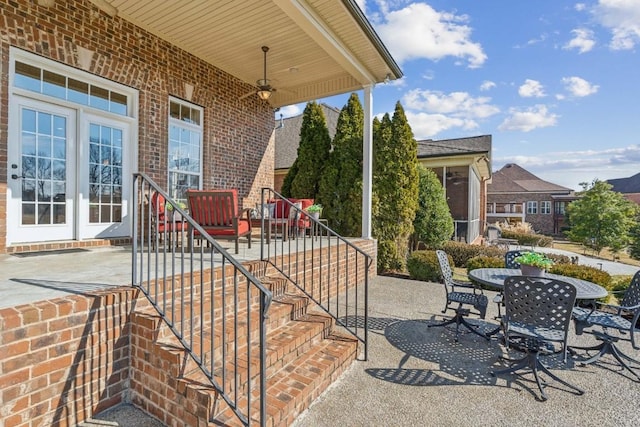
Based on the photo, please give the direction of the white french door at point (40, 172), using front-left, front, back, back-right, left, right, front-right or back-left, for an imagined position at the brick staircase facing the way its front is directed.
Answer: back

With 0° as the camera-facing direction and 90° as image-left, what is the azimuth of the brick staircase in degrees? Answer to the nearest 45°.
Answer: approximately 315°

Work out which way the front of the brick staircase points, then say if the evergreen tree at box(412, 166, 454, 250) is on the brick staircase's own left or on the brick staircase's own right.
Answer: on the brick staircase's own left

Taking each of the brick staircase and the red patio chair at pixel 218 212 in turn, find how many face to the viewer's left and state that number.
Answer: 0

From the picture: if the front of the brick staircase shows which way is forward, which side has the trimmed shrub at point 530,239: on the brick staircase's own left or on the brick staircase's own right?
on the brick staircase's own left

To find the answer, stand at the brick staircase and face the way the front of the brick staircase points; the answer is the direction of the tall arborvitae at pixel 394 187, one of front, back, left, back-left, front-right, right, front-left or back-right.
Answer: left

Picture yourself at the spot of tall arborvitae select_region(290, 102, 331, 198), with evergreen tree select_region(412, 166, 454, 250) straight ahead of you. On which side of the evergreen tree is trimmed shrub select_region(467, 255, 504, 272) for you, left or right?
right

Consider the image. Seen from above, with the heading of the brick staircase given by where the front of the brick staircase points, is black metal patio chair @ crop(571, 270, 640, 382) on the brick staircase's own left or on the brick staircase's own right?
on the brick staircase's own left
